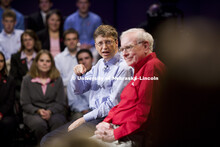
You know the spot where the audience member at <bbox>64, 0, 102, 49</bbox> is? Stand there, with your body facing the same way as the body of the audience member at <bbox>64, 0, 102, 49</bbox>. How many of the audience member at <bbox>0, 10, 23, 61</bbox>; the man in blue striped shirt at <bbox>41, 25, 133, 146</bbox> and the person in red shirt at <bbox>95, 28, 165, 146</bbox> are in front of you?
2

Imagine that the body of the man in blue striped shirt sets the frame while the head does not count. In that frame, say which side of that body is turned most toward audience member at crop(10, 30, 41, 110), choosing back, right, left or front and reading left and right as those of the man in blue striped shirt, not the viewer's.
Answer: right

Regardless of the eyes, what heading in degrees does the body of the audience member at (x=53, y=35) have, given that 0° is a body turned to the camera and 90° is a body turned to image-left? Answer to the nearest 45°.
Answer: approximately 0°

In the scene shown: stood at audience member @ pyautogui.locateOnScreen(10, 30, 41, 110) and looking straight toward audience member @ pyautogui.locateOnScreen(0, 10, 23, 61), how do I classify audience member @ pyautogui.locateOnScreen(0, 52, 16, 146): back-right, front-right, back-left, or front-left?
back-left
